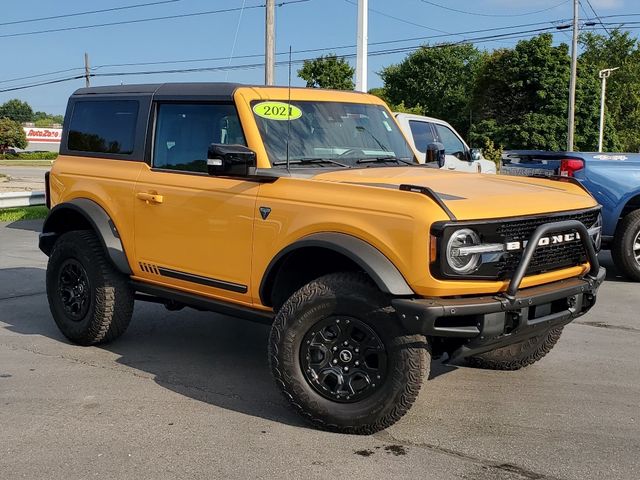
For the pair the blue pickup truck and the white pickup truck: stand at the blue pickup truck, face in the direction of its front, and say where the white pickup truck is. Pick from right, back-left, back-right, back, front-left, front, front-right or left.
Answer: left

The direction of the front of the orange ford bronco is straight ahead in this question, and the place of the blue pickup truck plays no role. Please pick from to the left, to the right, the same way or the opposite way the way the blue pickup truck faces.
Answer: to the left

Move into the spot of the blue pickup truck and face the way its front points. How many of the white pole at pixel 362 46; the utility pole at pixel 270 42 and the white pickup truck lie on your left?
3

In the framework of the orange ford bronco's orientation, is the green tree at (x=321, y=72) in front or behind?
behind

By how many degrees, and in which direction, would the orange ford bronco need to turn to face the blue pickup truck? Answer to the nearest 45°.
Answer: approximately 90° to its left

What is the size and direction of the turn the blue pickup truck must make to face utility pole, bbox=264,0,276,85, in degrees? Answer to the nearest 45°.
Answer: approximately 90° to its left

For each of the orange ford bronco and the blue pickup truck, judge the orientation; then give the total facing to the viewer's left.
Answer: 0

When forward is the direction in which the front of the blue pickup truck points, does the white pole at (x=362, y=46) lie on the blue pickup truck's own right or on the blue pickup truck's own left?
on the blue pickup truck's own left

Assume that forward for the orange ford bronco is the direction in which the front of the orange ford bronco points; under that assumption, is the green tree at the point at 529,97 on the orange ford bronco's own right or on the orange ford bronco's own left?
on the orange ford bronco's own left

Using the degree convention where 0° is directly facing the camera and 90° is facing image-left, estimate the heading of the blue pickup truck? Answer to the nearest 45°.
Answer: approximately 225°

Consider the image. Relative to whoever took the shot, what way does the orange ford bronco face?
facing the viewer and to the right of the viewer

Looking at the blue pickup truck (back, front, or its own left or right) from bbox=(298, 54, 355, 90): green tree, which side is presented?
left
